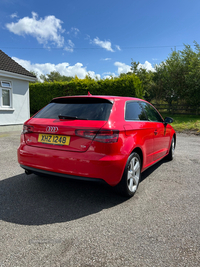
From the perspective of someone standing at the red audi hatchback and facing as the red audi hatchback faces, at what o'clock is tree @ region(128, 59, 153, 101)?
The tree is roughly at 11 o'clock from the red audi hatchback.

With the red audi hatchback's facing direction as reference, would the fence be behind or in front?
in front

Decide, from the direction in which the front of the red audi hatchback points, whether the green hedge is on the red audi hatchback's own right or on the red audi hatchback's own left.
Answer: on the red audi hatchback's own left

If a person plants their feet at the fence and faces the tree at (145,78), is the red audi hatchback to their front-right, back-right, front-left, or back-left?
back-left

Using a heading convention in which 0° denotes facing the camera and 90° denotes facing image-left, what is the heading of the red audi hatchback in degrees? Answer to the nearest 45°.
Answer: approximately 225°
